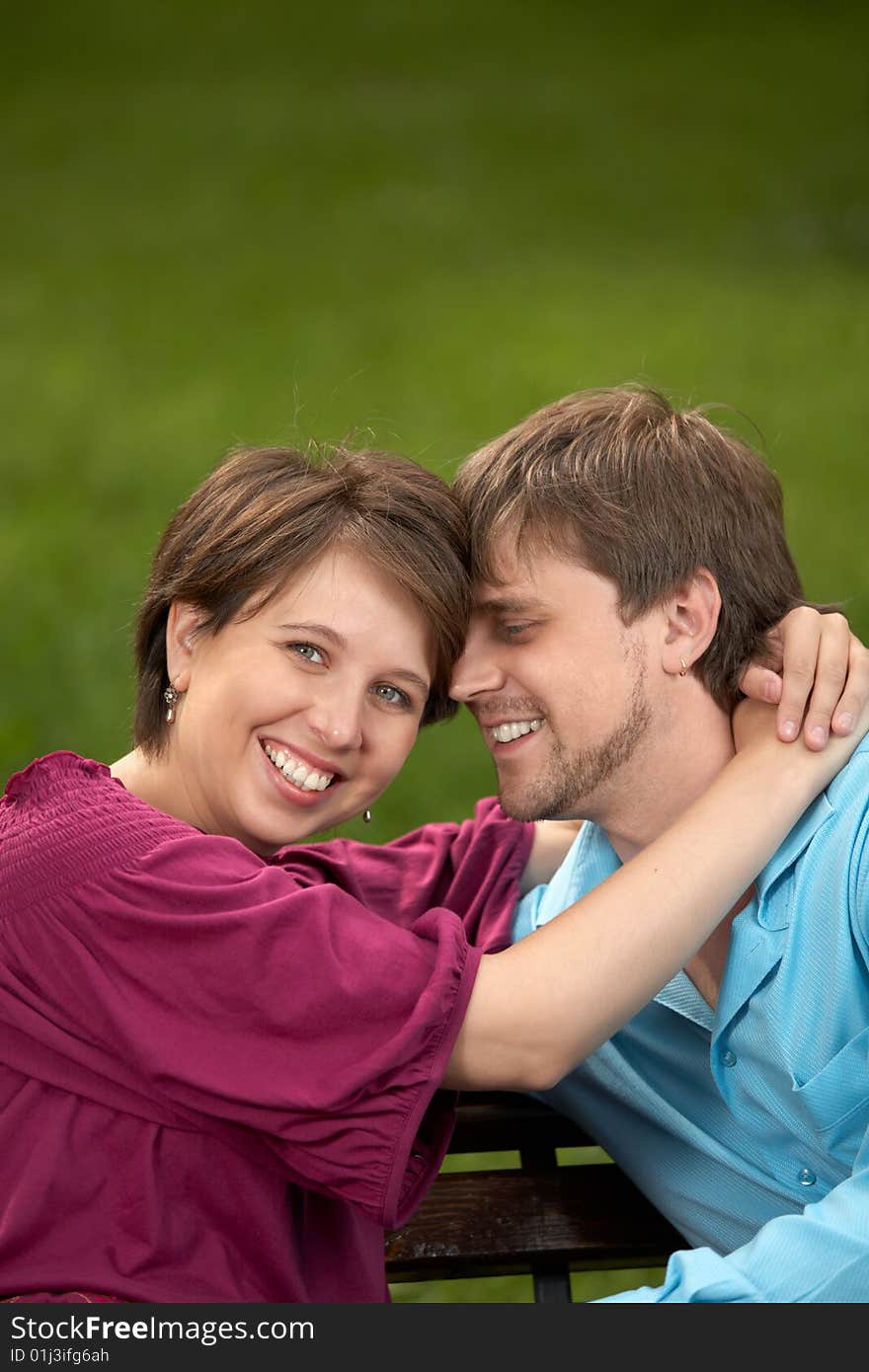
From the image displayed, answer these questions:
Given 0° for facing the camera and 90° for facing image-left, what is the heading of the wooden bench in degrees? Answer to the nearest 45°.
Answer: approximately 0°

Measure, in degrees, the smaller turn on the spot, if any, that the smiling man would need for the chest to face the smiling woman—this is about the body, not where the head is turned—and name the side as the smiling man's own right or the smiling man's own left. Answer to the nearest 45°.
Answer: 0° — they already face them

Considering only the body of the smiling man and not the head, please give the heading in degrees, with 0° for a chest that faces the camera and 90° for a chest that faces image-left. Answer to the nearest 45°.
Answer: approximately 45°
